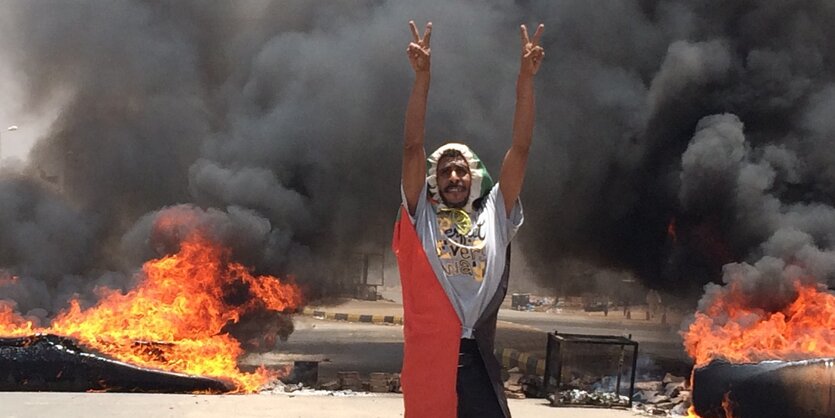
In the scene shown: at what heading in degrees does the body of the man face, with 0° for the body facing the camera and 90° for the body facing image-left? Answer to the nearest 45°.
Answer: approximately 0°

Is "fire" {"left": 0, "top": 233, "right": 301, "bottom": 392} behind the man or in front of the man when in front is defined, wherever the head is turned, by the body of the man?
behind

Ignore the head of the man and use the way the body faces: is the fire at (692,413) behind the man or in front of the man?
behind

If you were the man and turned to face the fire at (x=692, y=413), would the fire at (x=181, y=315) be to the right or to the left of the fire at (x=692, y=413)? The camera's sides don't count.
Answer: left

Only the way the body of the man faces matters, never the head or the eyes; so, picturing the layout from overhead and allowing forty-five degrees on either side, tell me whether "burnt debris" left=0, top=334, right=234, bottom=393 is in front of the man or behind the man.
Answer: behind
